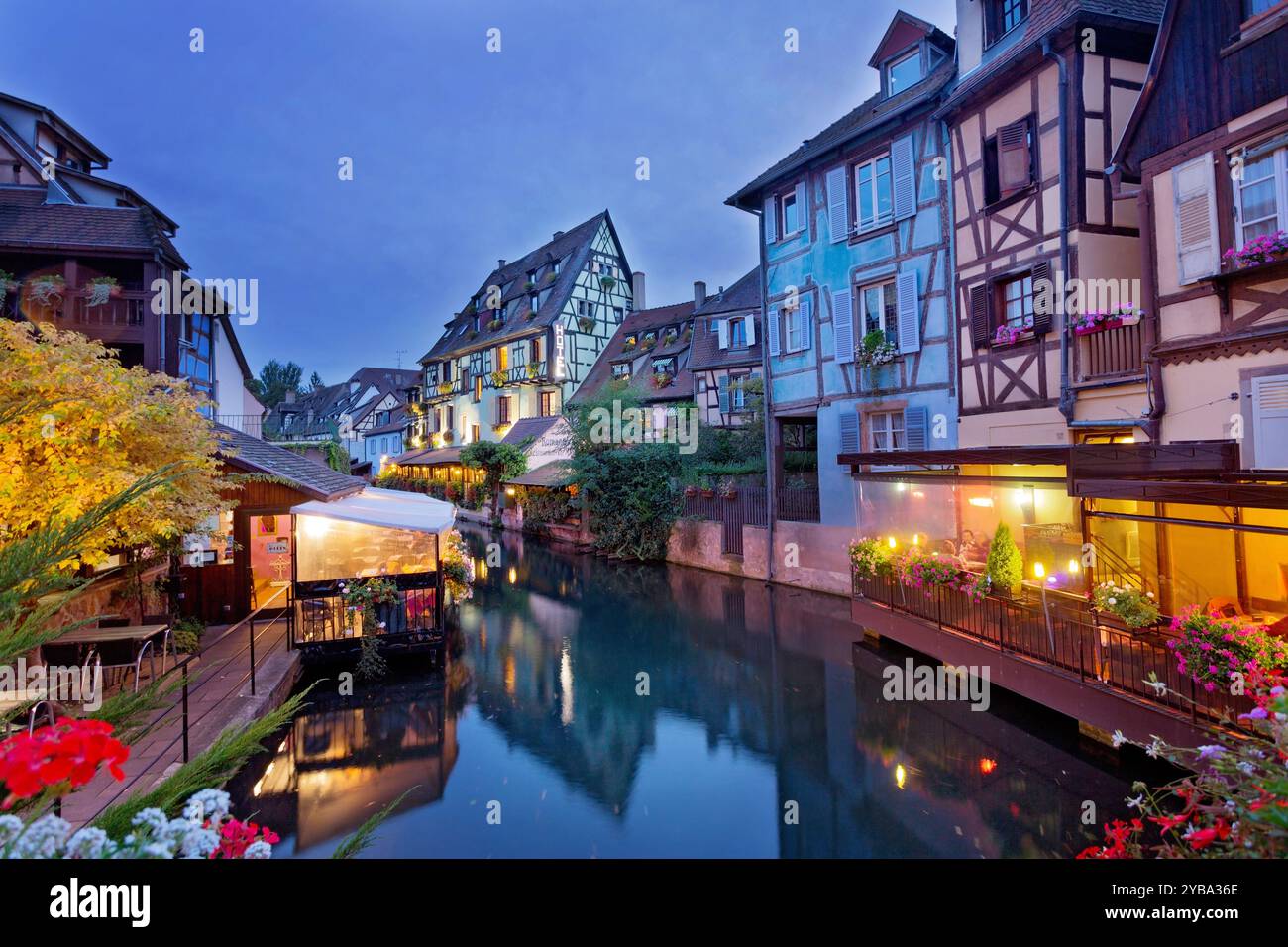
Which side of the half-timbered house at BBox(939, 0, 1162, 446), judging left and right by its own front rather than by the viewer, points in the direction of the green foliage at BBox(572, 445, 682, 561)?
right

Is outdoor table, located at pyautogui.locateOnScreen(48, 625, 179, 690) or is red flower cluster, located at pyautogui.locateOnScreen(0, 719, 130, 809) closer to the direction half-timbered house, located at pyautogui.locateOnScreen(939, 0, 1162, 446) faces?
the outdoor table

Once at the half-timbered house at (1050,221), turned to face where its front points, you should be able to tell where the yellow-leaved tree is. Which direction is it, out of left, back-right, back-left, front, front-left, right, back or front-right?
front

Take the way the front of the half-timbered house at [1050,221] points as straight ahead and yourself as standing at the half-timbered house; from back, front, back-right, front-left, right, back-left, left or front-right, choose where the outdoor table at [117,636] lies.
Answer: front

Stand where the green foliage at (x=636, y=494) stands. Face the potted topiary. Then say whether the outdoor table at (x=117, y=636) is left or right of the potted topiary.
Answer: right

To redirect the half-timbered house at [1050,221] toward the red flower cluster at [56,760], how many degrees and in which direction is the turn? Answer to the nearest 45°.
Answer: approximately 45° to its left

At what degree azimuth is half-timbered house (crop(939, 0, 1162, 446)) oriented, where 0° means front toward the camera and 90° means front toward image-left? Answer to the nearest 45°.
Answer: approximately 45°

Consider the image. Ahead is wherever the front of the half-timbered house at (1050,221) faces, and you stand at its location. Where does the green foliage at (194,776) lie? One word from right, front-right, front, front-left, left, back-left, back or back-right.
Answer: front-left
